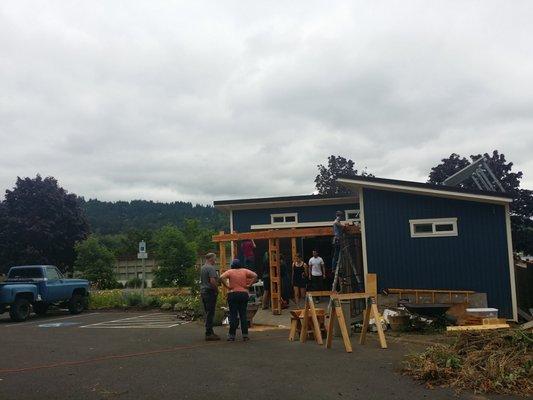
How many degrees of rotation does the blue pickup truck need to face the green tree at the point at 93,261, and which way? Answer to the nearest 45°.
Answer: approximately 45° to its left

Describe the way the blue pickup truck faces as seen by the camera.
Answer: facing away from the viewer and to the right of the viewer

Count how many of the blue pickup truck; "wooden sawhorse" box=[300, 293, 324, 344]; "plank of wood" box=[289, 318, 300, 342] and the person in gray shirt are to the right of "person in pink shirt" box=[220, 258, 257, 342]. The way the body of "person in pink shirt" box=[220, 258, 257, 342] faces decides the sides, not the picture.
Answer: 2

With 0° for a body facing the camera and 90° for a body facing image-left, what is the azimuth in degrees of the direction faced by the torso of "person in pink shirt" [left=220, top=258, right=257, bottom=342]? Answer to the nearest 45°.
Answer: approximately 180°

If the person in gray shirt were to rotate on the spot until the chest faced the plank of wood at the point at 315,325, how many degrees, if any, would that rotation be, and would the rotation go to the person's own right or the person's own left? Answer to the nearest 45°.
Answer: approximately 45° to the person's own right

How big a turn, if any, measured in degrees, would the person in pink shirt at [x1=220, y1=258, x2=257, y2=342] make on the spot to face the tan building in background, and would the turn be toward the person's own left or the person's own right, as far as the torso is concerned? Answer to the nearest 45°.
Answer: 0° — they already face it
